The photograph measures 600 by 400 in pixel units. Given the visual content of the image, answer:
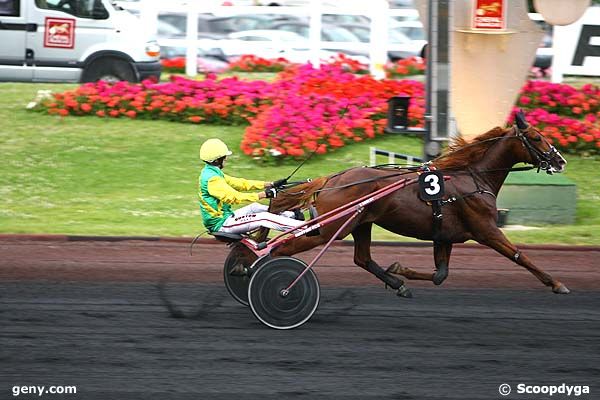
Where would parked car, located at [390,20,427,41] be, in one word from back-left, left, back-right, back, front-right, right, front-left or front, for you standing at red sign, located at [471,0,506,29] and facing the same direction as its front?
back

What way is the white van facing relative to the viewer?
to the viewer's right

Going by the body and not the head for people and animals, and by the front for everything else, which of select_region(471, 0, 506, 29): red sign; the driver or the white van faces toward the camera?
the red sign

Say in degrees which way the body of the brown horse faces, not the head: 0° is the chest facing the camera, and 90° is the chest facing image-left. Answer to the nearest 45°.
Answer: approximately 270°

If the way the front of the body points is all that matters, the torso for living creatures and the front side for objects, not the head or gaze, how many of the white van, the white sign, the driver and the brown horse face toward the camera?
1

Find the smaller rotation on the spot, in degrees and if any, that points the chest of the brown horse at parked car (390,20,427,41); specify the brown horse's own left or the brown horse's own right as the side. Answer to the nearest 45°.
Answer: approximately 90° to the brown horse's own left

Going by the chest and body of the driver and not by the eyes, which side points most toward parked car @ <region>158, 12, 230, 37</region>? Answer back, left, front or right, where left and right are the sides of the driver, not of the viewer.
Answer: left

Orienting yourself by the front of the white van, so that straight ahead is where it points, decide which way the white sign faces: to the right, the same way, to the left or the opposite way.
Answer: to the right

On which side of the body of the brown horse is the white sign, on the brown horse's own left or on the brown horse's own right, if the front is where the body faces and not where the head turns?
on the brown horse's own left

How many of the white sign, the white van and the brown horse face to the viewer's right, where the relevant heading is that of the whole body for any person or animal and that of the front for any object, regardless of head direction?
2

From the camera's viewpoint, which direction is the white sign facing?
toward the camera

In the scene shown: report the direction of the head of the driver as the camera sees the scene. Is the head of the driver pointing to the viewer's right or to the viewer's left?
to the viewer's right

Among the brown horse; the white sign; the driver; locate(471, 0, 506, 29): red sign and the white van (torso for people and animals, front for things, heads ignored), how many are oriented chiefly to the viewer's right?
3

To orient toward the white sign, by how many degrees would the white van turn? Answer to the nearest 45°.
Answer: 0° — it already faces it

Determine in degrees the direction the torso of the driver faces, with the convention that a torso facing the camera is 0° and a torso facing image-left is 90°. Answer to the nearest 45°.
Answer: approximately 270°
